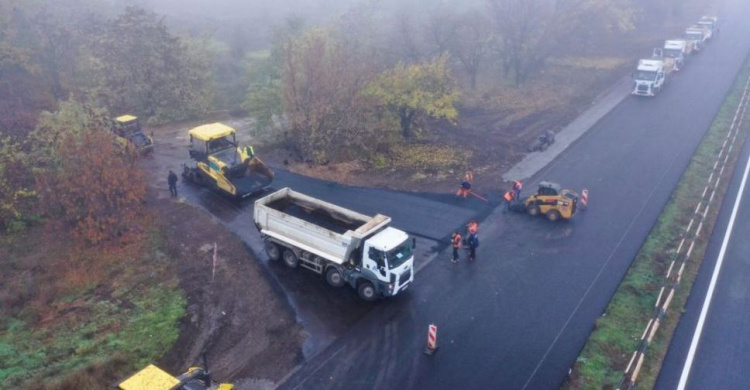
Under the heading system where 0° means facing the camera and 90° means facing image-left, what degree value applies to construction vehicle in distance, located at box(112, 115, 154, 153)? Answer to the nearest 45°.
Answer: approximately 315°

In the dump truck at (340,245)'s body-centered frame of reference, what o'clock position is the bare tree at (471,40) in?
The bare tree is roughly at 8 o'clock from the dump truck.

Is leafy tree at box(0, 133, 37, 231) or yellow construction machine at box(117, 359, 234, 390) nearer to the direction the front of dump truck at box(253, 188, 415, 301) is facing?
the yellow construction machine

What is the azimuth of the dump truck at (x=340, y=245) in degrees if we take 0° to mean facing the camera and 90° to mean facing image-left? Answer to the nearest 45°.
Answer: approximately 315°

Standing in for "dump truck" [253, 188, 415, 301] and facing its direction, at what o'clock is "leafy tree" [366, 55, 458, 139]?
The leafy tree is roughly at 8 o'clock from the dump truck.
